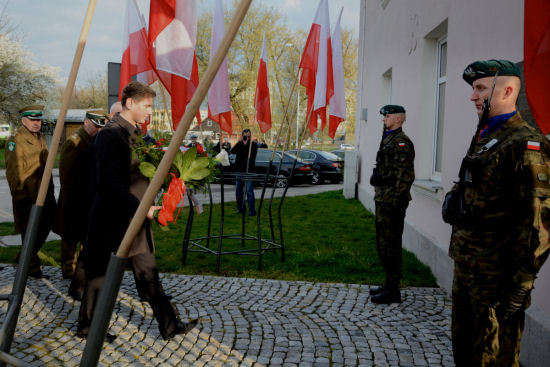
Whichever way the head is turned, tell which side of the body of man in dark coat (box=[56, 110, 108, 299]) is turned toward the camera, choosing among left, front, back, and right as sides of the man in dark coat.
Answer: right

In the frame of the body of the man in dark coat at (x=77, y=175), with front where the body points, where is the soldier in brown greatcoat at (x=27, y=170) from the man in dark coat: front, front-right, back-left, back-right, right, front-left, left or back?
back-left

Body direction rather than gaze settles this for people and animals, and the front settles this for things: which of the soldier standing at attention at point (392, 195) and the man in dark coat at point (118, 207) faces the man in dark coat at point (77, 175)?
the soldier standing at attention

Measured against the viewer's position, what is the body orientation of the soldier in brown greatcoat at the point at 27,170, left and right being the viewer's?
facing the viewer and to the right of the viewer

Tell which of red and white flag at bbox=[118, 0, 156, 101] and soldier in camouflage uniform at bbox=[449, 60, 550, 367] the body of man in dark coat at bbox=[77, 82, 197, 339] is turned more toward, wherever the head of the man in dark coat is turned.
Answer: the soldier in camouflage uniform

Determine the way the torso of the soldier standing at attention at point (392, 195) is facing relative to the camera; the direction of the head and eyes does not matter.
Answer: to the viewer's left

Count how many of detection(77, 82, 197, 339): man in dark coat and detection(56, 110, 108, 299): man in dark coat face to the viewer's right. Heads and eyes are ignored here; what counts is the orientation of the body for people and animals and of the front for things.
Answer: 2

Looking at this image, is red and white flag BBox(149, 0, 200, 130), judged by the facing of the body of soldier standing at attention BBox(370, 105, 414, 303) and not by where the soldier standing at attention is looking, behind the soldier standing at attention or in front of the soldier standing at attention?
in front

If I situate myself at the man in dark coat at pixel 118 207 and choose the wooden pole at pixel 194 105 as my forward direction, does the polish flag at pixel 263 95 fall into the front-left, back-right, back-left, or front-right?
back-left

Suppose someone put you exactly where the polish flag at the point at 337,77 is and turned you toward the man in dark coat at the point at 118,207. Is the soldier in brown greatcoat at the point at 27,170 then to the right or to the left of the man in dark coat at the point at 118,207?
right

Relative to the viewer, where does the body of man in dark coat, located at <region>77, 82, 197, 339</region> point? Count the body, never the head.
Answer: to the viewer's right

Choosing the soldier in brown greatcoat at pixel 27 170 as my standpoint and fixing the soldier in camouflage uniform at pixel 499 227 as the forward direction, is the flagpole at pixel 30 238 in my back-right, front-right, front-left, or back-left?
front-right

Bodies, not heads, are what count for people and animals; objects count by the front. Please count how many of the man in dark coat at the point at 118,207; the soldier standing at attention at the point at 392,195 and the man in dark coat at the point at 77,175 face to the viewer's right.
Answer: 2

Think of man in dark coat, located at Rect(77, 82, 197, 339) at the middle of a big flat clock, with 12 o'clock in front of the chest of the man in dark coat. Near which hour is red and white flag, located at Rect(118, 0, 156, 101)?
The red and white flag is roughly at 9 o'clock from the man in dark coat.

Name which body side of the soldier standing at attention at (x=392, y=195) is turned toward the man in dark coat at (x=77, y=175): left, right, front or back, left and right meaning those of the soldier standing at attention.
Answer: front

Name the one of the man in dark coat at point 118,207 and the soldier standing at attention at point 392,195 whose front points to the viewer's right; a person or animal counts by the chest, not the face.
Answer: the man in dark coat

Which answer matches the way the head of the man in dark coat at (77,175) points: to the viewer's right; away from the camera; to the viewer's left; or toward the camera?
to the viewer's right
